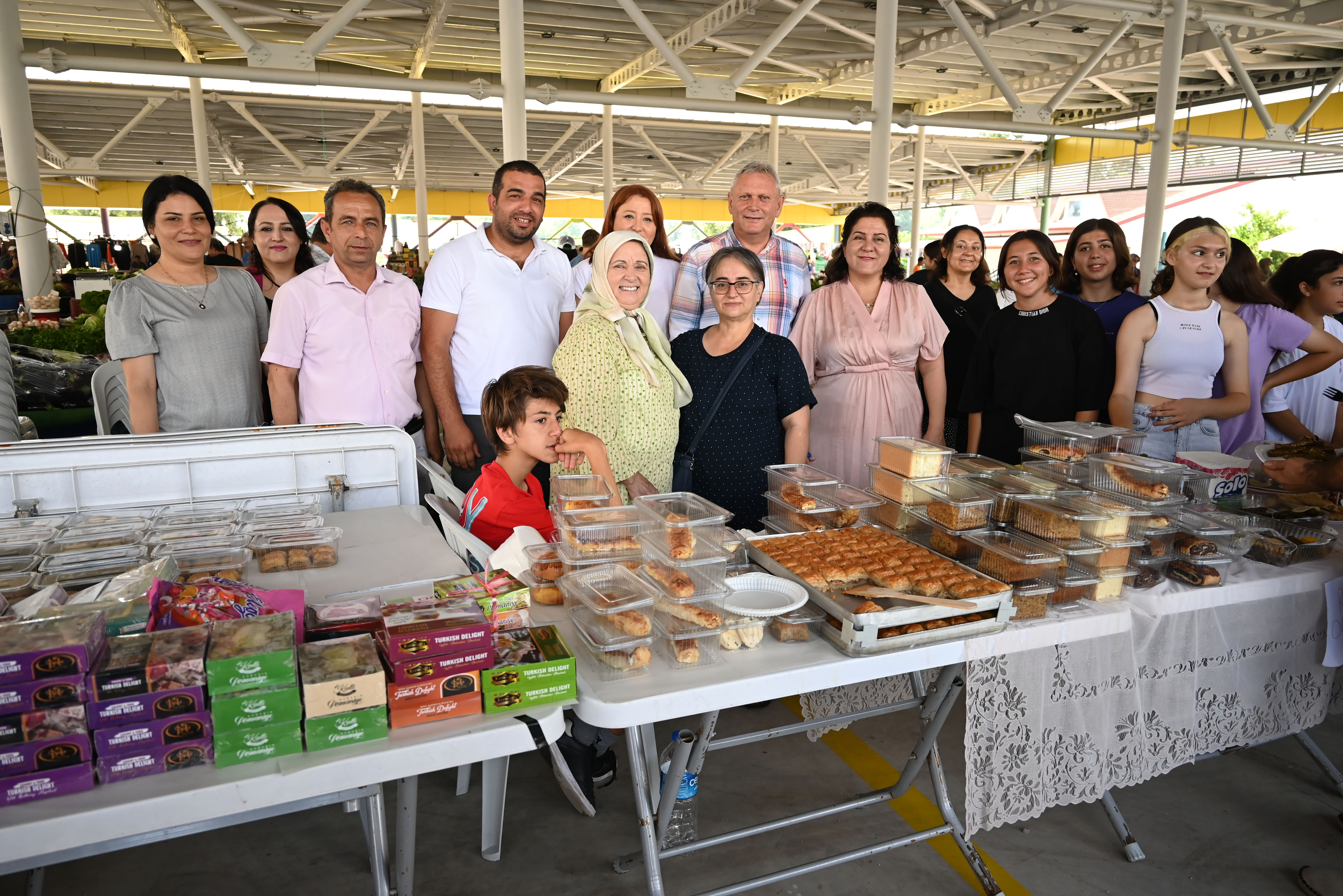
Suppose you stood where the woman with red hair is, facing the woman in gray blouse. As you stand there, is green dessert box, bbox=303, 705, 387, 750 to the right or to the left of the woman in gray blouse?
left

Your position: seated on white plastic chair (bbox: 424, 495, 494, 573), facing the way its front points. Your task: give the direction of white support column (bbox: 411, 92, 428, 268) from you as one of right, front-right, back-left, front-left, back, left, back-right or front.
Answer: back-left

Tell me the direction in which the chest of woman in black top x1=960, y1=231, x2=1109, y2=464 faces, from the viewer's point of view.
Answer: toward the camera

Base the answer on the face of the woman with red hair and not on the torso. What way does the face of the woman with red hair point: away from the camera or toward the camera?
toward the camera

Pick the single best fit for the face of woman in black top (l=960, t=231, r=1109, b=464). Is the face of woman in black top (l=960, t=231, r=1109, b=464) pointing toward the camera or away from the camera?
toward the camera

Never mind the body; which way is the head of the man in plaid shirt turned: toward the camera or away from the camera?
toward the camera

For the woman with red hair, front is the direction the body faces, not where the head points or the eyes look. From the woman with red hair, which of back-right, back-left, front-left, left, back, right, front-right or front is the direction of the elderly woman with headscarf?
front

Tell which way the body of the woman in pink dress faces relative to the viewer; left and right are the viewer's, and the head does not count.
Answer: facing the viewer

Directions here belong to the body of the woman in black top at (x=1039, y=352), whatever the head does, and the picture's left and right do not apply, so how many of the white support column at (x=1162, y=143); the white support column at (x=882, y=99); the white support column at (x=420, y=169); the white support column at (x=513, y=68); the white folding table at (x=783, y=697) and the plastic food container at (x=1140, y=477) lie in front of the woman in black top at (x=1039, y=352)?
2

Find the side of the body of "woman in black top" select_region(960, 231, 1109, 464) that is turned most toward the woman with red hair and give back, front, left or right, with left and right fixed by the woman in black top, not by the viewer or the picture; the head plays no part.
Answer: right

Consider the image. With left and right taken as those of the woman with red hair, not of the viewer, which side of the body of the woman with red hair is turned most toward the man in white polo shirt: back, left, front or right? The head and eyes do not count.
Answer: right

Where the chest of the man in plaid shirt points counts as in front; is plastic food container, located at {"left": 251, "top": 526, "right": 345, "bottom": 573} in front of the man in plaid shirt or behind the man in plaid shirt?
in front

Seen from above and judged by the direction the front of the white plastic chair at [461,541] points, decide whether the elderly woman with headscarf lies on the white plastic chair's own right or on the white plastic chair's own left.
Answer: on the white plastic chair's own left

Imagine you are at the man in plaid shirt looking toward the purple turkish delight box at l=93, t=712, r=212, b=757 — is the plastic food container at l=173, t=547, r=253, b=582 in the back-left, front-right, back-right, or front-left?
front-right

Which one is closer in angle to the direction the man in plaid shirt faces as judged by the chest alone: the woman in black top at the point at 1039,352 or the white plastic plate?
the white plastic plate

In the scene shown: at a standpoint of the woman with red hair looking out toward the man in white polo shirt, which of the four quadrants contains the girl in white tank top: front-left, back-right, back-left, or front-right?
back-left

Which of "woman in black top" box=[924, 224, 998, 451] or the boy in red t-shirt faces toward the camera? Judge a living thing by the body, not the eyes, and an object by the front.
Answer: the woman in black top

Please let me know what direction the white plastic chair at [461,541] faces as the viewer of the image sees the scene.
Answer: facing the viewer and to the right of the viewer

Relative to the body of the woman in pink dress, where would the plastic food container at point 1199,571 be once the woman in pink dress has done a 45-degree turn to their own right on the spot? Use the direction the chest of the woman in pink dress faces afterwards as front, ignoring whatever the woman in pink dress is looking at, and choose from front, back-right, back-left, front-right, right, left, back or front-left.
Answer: left

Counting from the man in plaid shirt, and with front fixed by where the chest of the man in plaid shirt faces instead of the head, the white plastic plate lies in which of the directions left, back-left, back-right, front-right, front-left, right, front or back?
front

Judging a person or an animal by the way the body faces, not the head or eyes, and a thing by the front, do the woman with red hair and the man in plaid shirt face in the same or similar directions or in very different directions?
same or similar directions

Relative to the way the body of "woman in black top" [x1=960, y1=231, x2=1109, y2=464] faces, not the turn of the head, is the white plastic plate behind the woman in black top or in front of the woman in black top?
in front
